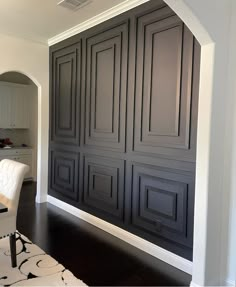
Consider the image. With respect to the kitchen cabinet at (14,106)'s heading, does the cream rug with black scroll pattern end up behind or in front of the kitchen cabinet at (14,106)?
in front

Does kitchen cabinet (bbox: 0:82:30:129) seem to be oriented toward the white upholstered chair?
yes

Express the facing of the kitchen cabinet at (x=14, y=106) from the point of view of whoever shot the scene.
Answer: facing the viewer

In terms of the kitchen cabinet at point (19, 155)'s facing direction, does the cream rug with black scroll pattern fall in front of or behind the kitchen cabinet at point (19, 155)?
in front

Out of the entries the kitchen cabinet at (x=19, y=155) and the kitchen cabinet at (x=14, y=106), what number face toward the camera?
2

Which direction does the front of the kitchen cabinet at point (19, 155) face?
toward the camera

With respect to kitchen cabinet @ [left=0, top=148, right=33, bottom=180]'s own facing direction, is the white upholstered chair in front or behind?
in front
